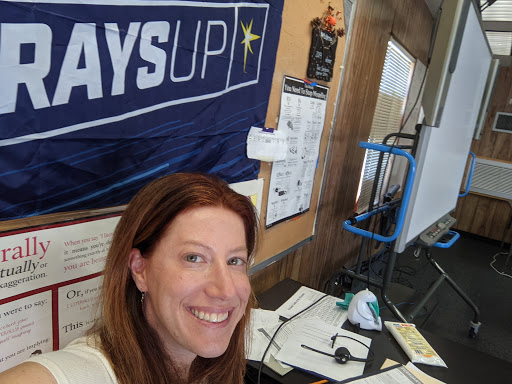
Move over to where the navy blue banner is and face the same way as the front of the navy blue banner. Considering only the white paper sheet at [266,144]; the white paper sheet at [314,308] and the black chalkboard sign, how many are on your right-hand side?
0

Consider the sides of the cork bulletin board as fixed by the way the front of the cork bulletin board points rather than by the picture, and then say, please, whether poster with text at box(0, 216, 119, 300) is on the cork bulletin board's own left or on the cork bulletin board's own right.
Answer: on the cork bulletin board's own right

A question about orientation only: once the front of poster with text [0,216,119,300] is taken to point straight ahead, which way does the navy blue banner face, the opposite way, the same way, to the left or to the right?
the same way

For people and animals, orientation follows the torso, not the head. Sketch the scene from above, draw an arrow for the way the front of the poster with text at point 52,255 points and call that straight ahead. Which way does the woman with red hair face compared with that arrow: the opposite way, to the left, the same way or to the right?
the same way

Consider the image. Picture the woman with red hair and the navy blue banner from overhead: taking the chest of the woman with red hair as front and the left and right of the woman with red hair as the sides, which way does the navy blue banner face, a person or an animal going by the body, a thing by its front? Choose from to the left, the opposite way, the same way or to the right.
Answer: the same way

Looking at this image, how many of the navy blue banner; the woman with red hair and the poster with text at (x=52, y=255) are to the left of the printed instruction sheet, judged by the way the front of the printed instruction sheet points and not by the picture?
0

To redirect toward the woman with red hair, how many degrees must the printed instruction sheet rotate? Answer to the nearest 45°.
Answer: approximately 45° to its right

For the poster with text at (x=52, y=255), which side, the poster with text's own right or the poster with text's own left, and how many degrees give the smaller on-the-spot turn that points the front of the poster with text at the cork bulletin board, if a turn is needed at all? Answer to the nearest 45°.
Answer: approximately 90° to the poster with text's own left

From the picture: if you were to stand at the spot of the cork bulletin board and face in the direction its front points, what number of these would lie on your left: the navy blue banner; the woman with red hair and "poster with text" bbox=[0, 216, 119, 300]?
0

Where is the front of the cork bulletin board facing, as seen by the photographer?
facing the viewer and to the right of the viewer

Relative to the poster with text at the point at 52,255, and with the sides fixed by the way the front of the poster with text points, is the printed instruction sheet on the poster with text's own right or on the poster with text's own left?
on the poster with text's own left

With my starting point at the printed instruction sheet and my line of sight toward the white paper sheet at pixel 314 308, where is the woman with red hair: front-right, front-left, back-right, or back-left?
front-right

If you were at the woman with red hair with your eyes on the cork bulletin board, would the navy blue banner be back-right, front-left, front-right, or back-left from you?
front-left

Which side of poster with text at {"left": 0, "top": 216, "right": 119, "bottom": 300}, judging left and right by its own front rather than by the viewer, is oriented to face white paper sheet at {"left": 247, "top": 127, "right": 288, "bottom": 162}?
left
